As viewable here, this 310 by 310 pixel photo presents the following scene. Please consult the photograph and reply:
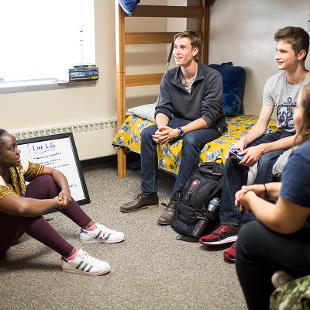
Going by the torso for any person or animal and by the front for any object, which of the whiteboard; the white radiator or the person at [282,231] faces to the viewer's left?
the person

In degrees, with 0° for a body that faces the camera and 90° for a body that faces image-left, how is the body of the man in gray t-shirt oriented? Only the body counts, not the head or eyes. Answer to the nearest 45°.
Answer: approximately 45°

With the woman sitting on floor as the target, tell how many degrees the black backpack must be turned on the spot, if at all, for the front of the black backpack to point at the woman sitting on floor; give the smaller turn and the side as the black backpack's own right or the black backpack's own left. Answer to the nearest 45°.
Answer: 0° — it already faces them

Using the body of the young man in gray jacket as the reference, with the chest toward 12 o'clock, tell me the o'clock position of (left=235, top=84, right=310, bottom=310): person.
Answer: The person is roughly at 10 o'clock from the young man in gray jacket.

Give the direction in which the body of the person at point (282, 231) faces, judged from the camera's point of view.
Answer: to the viewer's left

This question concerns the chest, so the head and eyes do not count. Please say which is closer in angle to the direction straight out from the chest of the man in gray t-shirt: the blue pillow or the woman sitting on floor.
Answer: the woman sitting on floor

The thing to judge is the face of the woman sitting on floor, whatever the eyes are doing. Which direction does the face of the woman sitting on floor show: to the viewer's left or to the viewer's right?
to the viewer's right

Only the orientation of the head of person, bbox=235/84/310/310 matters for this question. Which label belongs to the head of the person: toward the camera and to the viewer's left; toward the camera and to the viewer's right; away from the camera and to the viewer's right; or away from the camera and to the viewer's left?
away from the camera and to the viewer's left

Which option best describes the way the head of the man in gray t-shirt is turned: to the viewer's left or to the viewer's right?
to the viewer's left

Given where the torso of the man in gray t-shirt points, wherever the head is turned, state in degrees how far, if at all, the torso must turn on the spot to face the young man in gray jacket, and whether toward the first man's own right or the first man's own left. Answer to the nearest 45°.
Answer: approximately 90° to the first man's own right

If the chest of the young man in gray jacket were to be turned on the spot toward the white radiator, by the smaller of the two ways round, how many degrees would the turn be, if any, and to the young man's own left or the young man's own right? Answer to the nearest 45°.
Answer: approximately 90° to the young man's own right
